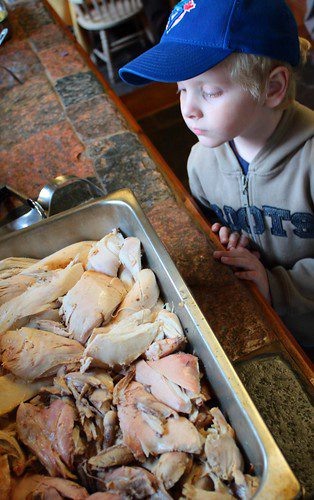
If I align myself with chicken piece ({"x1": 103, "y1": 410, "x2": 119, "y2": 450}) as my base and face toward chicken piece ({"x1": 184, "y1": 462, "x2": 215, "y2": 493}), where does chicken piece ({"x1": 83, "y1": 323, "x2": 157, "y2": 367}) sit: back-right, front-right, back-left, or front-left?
back-left

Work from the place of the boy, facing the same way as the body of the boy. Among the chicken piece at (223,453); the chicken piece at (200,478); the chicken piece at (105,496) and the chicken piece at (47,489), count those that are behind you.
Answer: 0

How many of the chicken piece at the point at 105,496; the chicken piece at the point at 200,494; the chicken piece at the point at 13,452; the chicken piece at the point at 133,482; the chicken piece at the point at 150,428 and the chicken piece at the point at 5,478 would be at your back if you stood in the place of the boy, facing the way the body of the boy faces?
0

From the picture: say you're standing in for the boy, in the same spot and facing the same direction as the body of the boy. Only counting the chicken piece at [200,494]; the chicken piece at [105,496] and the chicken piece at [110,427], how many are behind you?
0

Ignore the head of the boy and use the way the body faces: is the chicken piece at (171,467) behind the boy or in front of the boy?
in front

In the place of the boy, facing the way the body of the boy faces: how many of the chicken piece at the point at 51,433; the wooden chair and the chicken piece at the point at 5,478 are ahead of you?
2

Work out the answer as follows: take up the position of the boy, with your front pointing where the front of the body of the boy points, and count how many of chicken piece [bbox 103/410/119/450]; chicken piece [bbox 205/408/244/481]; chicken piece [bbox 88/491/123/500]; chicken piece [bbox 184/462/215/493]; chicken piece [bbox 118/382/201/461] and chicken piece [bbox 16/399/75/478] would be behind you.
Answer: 0

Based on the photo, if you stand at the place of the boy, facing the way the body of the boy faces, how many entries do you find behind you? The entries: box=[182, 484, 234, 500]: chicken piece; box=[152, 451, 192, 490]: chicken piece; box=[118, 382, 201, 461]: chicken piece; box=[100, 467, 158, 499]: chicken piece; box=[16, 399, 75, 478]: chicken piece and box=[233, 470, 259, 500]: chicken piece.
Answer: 0

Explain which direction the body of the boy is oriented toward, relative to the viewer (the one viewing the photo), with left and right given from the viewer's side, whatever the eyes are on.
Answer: facing the viewer and to the left of the viewer

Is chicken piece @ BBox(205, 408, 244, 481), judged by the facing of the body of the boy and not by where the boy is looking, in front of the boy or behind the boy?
in front

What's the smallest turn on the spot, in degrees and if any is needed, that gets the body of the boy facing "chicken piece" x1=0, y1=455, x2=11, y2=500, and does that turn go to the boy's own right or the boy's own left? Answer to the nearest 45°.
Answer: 0° — they already face it

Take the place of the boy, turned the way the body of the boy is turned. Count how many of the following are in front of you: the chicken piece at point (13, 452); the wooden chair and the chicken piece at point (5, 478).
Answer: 2
